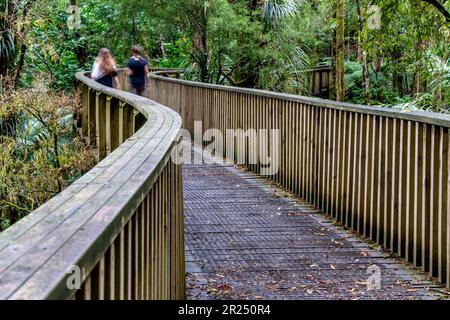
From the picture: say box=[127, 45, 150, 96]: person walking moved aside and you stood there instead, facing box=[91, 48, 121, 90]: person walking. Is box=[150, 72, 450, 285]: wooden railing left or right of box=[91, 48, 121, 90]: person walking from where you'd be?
left

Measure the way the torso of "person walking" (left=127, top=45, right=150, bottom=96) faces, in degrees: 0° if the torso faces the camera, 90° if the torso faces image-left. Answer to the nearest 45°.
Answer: approximately 180°

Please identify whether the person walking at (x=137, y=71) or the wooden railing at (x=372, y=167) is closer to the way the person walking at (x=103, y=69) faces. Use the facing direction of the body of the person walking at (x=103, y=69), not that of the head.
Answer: the person walking

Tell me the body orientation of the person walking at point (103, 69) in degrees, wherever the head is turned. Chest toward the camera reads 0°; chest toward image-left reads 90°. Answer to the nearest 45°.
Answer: approximately 180°

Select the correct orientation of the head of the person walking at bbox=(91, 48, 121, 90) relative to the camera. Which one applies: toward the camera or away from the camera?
away from the camera

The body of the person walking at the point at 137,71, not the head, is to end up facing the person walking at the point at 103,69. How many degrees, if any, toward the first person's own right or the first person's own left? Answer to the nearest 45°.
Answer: approximately 135° to the first person's own left
